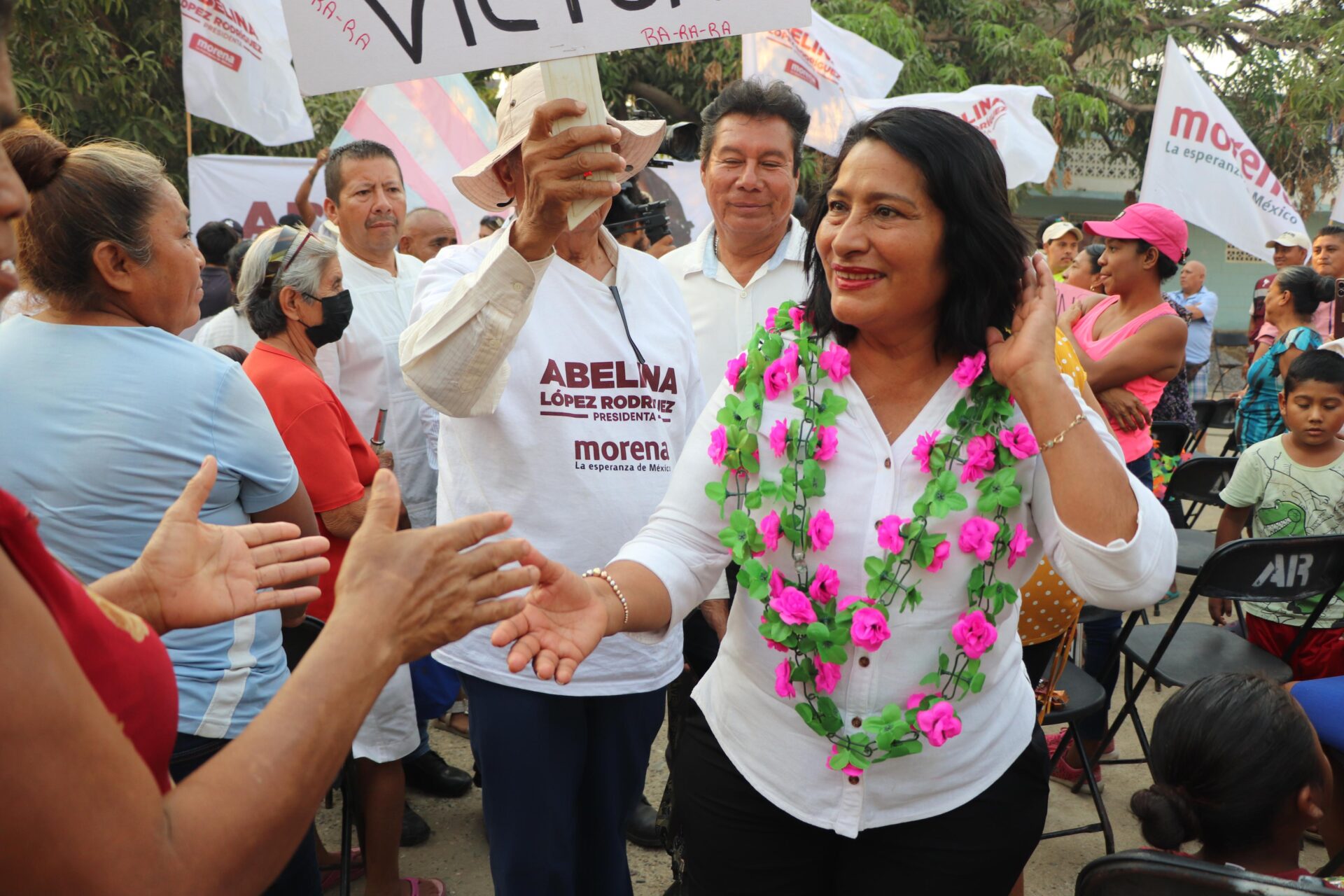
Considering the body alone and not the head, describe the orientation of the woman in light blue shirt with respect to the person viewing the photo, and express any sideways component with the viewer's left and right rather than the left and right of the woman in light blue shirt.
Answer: facing away from the viewer and to the right of the viewer

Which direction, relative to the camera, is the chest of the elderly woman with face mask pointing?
to the viewer's right

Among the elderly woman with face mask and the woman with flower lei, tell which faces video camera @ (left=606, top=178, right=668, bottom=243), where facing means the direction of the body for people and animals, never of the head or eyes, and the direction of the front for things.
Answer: the elderly woman with face mask

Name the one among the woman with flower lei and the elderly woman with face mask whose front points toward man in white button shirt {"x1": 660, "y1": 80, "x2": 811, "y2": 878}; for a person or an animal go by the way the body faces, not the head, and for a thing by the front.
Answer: the elderly woman with face mask

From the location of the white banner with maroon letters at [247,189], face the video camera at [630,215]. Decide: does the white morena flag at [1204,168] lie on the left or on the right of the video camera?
left

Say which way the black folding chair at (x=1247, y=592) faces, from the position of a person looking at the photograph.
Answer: facing away from the viewer and to the left of the viewer

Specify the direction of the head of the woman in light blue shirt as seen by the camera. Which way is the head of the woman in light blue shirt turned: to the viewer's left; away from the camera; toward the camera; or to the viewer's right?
to the viewer's right

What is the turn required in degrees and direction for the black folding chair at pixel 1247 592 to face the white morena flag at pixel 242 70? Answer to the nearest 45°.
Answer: approximately 45° to its left

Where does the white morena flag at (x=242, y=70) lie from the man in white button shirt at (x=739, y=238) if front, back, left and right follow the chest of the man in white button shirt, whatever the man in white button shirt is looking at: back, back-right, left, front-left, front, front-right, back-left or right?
back-right
